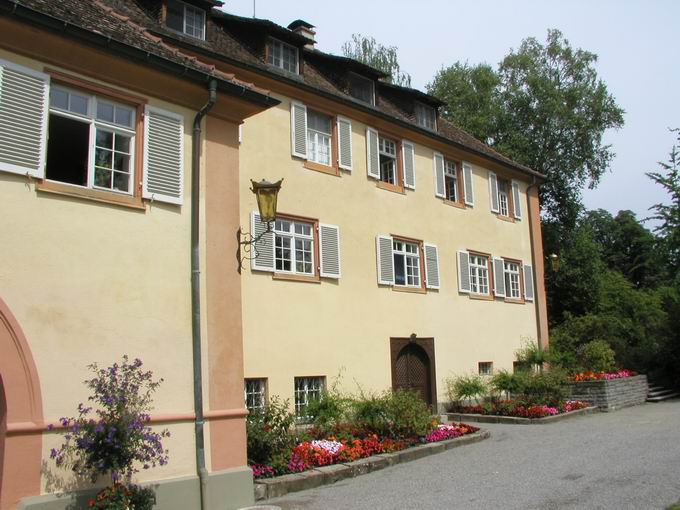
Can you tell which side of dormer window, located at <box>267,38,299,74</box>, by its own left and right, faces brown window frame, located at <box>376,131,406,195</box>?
left

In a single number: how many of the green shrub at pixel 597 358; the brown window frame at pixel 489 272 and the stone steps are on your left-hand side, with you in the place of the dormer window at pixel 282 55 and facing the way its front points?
3

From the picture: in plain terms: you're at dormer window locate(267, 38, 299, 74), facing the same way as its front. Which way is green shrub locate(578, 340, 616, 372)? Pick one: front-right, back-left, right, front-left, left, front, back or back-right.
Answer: left

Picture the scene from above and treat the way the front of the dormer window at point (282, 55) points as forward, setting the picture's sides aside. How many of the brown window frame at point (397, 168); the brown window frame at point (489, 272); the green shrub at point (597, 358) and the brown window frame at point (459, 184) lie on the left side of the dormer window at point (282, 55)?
4

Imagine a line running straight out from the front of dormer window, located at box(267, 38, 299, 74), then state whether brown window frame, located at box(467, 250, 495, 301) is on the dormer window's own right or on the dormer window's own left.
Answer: on the dormer window's own left

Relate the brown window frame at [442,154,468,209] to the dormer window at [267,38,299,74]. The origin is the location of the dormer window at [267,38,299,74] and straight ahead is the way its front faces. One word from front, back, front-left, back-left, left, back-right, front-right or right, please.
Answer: left

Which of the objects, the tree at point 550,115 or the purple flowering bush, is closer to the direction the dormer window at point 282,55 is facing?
the purple flowering bush
